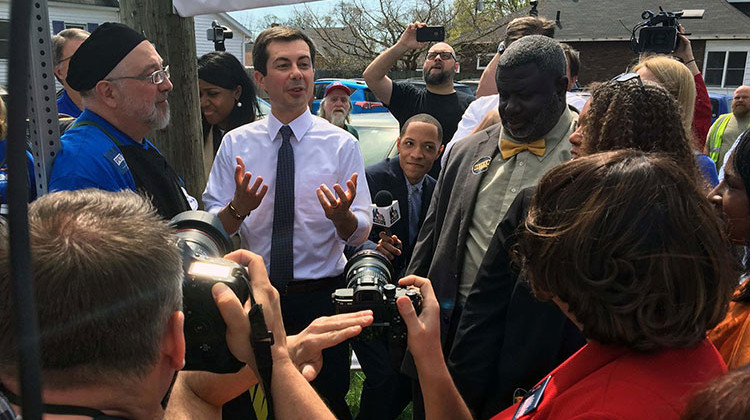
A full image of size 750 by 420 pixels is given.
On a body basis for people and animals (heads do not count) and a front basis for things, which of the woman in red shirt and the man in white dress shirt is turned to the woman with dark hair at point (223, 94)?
the woman in red shirt

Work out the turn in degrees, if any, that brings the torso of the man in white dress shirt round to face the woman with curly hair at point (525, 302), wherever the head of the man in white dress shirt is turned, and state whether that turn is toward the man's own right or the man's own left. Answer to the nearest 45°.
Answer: approximately 45° to the man's own left

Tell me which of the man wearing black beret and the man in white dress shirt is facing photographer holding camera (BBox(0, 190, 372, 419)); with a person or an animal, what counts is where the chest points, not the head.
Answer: the man in white dress shirt

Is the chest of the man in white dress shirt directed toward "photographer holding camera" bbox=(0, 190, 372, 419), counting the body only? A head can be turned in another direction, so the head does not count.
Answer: yes

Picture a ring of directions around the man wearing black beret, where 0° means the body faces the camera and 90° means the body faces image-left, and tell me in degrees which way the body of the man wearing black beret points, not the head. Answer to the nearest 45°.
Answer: approximately 270°

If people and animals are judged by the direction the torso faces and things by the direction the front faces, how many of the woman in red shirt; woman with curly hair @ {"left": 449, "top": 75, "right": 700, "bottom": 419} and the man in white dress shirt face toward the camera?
1

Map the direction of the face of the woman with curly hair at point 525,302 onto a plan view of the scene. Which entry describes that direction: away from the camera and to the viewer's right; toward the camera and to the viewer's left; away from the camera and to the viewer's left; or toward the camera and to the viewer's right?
away from the camera and to the viewer's left

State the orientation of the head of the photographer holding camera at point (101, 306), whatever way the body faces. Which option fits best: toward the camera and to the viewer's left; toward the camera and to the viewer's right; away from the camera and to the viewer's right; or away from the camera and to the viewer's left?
away from the camera and to the viewer's right

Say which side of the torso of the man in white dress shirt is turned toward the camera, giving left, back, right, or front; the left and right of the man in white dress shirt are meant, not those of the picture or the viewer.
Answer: front

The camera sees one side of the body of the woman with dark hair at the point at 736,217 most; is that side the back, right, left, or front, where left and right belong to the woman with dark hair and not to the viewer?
left

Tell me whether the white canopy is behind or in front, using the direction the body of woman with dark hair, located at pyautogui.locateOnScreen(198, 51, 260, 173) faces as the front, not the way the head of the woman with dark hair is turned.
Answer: in front

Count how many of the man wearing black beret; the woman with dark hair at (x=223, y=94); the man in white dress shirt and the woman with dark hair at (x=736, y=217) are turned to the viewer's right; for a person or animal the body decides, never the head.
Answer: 1

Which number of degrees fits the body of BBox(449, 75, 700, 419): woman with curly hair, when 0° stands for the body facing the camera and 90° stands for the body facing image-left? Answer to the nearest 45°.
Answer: approximately 90°

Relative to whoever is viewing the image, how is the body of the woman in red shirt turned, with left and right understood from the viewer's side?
facing away from the viewer and to the left of the viewer

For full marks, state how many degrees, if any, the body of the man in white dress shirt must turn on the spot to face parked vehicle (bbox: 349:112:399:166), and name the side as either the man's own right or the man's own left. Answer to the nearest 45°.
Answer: approximately 180°
